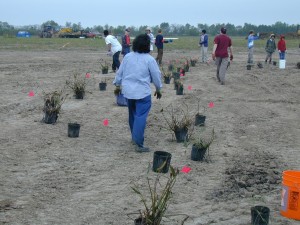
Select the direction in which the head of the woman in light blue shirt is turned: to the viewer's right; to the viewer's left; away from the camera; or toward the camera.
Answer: away from the camera

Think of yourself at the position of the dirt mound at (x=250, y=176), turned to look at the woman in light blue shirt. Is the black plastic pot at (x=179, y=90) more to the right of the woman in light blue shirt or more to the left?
right

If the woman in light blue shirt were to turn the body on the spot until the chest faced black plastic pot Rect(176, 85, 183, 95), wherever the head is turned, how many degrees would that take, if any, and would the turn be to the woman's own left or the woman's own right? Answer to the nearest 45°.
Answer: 0° — they already face it

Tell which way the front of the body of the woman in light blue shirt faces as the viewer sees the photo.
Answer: away from the camera

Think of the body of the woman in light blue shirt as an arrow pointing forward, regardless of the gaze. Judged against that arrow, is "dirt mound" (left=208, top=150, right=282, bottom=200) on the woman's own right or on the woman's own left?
on the woman's own right

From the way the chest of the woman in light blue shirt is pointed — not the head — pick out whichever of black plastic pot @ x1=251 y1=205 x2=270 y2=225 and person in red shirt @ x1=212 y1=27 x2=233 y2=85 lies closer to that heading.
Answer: the person in red shirt

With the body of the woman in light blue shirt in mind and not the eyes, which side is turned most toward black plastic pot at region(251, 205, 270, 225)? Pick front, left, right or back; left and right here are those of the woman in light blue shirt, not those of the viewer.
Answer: back
